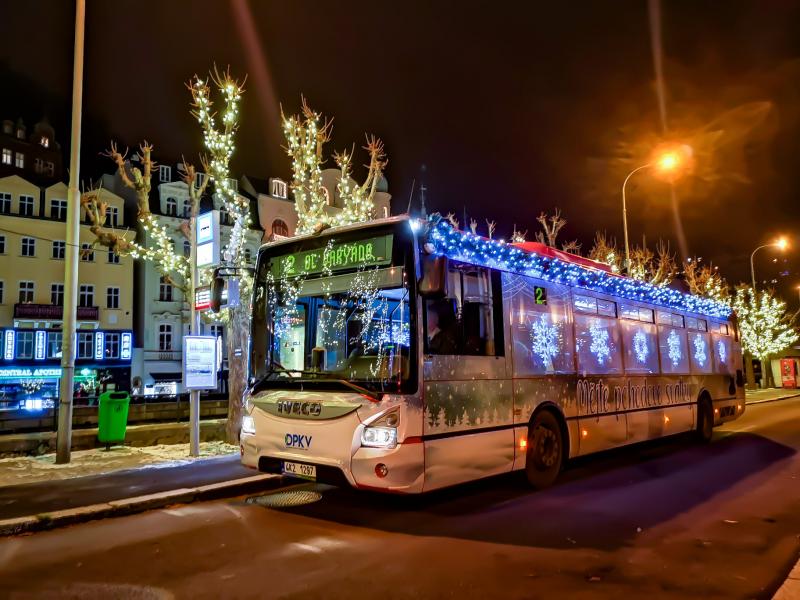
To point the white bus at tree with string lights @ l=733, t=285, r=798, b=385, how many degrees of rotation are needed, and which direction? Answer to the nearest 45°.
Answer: approximately 180°

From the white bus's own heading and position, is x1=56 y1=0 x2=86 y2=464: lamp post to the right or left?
on its right

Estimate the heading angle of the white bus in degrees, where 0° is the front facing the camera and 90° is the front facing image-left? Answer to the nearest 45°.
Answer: approximately 45°

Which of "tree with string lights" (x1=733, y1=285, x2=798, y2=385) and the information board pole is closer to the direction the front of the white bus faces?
the information board pole

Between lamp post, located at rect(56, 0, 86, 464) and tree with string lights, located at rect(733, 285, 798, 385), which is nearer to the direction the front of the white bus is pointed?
the lamp post
